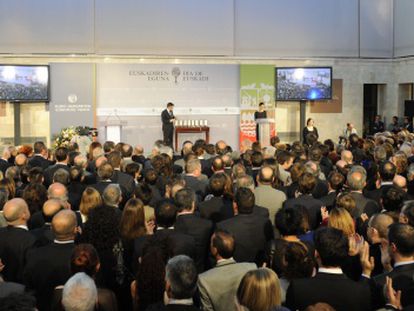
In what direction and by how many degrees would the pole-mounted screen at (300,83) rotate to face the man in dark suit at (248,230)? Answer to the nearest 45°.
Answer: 0° — it already faces them

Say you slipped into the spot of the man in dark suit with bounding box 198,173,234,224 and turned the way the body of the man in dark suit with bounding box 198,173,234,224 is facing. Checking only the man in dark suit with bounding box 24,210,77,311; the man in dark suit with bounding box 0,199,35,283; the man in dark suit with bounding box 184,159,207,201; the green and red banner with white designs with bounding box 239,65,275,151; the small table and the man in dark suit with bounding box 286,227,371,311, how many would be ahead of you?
3

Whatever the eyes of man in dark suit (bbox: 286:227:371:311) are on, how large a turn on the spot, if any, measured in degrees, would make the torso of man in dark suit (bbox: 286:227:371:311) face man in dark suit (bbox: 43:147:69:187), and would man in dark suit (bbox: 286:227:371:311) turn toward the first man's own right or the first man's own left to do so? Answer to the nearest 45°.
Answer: approximately 45° to the first man's own left

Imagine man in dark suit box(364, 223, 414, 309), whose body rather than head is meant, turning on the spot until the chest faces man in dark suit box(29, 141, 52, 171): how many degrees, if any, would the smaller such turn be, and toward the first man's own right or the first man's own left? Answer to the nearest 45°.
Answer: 0° — they already face them

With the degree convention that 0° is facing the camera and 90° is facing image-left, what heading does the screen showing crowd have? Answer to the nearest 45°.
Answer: approximately 0°

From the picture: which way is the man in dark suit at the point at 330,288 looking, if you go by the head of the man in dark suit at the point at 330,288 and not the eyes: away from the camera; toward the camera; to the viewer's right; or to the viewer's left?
away from the camera

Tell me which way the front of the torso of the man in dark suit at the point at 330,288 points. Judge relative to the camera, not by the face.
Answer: away from the camera

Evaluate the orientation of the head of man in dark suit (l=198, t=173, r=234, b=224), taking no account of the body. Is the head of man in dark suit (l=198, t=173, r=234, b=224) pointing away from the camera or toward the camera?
away from the camera

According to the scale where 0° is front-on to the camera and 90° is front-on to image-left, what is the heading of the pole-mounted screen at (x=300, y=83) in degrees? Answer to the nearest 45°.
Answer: approximately 0°

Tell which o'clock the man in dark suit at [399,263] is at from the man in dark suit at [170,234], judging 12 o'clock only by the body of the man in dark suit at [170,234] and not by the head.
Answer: the man in dark suit at [399,263] is roughly at 4 o'clock from the man in dark suit at [170,234].

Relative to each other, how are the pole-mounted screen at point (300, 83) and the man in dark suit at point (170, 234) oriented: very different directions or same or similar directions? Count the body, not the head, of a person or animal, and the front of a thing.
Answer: very different directions

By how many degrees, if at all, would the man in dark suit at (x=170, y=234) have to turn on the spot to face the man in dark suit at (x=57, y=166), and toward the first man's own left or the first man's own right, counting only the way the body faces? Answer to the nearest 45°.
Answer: approximately 45° to the first man's own left

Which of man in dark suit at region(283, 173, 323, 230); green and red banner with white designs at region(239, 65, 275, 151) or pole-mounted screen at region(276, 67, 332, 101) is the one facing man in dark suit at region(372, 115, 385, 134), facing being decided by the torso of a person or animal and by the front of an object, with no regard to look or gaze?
man in dark suit at region(283, 173, 323, 230)

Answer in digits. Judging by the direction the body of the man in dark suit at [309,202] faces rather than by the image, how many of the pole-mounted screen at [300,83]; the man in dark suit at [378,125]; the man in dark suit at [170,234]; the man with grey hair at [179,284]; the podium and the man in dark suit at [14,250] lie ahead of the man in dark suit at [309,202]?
3

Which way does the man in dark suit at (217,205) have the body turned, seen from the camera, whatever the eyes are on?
away from the camera

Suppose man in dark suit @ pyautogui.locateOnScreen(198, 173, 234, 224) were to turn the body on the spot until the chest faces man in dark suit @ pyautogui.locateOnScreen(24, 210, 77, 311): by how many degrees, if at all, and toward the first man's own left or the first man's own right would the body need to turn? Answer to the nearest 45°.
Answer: approximately 135° to the first man's own left

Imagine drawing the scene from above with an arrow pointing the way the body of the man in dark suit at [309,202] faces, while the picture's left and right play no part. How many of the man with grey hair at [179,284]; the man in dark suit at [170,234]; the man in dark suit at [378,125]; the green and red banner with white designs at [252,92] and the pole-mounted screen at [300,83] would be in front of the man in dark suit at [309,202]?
3
